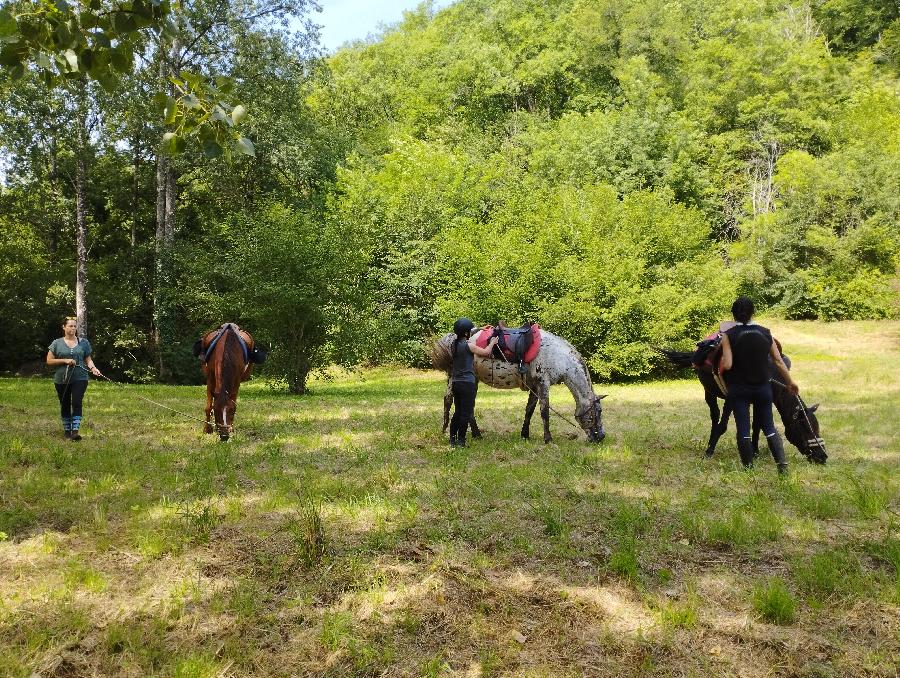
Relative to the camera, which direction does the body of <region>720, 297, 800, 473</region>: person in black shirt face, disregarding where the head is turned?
away from the camera

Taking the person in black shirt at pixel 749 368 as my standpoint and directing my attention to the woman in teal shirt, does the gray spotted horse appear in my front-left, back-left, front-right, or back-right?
front-right

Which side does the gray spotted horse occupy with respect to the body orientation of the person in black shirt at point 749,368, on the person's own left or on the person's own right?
on the person's own left

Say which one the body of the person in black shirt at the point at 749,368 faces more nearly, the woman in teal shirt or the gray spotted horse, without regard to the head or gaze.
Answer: the gray spotted horse

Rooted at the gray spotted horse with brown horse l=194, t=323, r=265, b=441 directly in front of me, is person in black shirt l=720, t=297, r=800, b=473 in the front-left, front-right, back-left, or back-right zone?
back-left

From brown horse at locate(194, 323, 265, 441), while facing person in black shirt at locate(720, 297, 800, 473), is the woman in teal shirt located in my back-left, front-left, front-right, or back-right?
back-right

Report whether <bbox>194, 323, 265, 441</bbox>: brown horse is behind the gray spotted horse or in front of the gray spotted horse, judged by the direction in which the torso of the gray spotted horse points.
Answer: behind

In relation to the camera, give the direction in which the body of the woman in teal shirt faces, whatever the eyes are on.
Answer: toward the camera

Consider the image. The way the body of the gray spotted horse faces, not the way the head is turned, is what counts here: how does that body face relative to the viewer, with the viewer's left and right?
facing to the right of the viewer

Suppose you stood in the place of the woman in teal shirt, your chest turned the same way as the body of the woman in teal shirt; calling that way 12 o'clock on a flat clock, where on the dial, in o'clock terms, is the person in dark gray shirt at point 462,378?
The person in dark gray shirt is roughly at 10 o'clock from the woman in teal shirt.

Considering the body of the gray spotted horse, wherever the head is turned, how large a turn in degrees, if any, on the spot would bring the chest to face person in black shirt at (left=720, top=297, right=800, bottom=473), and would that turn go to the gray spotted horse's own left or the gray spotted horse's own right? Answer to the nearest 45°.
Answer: approximately 45° to the gray spotted horse's own right

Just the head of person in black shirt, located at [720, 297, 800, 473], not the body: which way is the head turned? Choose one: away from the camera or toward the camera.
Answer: away from the camera
